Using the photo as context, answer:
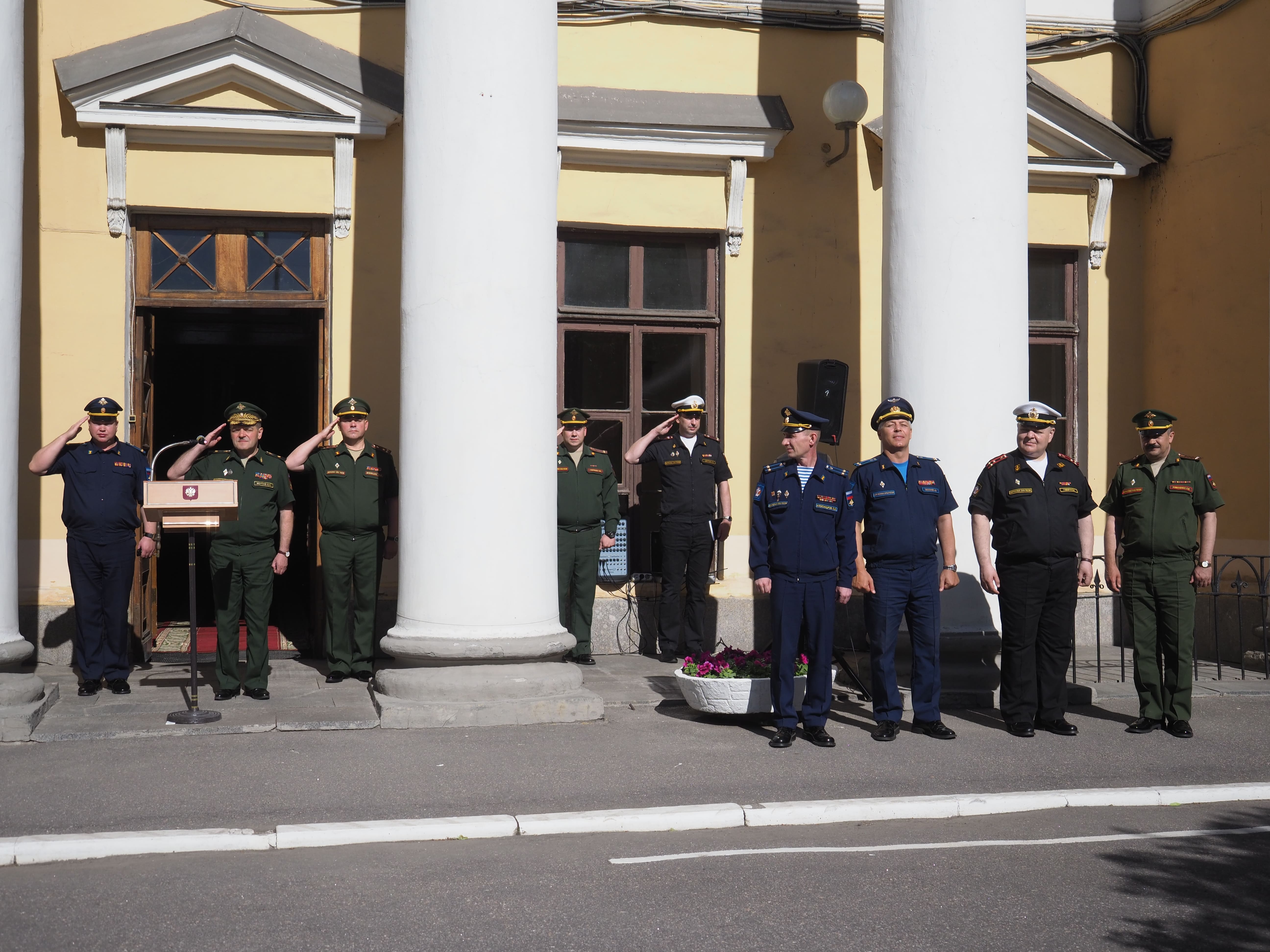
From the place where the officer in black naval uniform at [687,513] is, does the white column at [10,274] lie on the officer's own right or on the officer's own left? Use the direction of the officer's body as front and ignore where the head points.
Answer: on the officer's own right

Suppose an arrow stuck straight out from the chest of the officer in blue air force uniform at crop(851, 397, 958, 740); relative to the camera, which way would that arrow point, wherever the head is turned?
toward the camera

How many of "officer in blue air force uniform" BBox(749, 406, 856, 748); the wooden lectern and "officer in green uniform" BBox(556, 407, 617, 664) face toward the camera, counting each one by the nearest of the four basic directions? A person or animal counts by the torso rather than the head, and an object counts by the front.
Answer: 3

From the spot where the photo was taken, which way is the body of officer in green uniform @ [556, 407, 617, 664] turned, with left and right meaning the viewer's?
facing the viewer

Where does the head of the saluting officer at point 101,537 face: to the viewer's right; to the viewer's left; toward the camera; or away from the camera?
toward the camera

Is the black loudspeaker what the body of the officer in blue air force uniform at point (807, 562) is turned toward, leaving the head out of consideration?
no

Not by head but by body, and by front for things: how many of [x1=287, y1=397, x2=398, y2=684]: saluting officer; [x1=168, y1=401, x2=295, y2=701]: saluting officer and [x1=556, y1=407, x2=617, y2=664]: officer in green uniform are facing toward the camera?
3

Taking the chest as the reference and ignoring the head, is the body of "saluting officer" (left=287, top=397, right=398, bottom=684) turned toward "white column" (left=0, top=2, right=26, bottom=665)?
no

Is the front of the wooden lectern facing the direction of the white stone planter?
no

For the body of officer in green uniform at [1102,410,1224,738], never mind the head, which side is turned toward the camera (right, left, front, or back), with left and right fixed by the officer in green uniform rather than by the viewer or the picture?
front

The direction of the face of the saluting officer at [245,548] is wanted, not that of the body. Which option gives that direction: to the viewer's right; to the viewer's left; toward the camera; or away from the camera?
toward the camera

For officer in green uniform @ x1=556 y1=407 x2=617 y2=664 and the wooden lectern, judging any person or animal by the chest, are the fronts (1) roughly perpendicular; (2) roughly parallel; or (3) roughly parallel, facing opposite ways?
roughly parallel

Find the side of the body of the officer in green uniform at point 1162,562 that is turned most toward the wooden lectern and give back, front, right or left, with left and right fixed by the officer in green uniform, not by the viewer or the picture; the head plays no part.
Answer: right

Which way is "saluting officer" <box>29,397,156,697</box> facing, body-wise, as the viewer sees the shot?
toward the camera

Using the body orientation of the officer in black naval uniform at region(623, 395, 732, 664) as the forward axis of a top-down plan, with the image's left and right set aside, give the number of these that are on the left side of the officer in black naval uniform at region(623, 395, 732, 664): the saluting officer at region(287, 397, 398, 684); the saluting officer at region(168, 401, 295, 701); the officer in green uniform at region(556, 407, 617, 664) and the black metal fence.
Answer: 1
